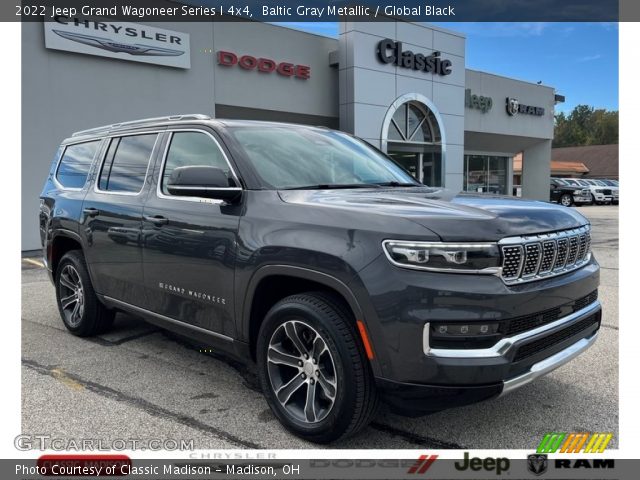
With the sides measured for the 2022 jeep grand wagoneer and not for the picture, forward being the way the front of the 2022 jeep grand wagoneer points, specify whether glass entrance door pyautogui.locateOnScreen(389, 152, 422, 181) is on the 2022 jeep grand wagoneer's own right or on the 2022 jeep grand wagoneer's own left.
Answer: on the 2022 jeep grand wagoneer's own left

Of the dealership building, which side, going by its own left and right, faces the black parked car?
left

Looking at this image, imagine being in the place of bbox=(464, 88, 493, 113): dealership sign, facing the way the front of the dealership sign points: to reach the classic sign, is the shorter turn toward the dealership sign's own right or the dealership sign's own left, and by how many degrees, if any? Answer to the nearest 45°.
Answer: approximately 45° to the dealership sign's own right

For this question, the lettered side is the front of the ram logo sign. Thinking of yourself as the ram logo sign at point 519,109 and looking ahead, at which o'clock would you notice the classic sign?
The classic sign is roughly at 2 o'clock from the ram logo sign.

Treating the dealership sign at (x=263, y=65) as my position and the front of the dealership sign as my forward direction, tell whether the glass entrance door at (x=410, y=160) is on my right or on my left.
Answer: on my left

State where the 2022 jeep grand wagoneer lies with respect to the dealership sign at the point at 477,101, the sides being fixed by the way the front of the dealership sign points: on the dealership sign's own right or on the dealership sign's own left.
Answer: on the dealership sign's own right

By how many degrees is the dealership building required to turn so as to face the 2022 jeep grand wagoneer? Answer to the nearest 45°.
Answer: approximately 45° to its right

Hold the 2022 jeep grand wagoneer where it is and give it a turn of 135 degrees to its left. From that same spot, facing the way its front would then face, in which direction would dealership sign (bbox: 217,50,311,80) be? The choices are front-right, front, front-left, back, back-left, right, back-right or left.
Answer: front

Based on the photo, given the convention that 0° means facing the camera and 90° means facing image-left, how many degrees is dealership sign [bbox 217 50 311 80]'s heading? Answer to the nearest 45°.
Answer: approximately 315°

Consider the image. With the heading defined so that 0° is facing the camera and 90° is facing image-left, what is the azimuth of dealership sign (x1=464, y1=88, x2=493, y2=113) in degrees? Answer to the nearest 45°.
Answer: approximately 315°
